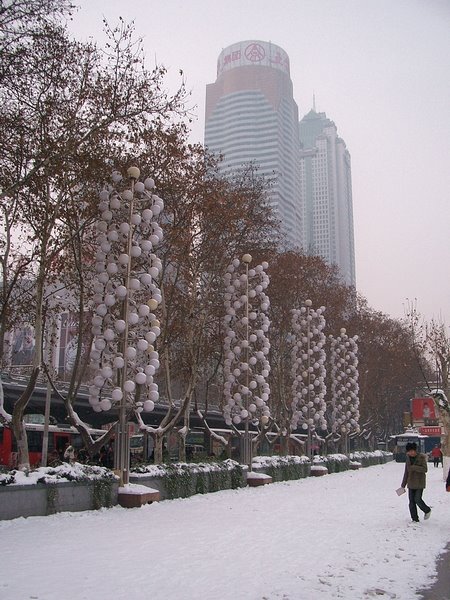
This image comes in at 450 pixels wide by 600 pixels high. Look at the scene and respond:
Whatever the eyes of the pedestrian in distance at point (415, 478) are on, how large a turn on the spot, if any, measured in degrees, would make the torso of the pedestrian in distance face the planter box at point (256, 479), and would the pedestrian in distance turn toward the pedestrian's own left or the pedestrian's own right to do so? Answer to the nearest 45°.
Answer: approximately 90° to the pedestrian's own right

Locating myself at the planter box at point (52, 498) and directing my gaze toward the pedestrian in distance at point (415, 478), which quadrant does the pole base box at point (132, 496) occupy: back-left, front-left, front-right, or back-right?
front-left

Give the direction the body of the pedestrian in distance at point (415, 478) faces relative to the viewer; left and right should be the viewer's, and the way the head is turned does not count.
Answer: facing the viewer and to the left of the viewer

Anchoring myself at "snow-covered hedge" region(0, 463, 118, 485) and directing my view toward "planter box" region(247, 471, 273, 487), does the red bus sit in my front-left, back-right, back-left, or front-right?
front-left

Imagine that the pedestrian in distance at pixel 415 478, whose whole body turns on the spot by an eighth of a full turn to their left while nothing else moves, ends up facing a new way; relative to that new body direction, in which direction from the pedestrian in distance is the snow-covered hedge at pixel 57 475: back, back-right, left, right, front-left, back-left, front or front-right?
right

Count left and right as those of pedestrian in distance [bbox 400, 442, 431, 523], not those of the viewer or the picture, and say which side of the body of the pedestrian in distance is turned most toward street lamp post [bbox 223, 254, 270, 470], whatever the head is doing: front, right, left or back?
right

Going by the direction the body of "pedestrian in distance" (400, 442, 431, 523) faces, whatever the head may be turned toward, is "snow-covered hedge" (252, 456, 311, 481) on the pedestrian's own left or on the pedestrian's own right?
on the pedestrian's own right

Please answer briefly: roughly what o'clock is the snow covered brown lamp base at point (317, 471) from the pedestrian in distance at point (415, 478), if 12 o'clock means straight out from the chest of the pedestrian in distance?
The snow covered brown lamp base is roughly at 4 o'clock from the pedestrian in distance.

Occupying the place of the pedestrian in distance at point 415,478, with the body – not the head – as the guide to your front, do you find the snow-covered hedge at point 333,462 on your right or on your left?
on your right

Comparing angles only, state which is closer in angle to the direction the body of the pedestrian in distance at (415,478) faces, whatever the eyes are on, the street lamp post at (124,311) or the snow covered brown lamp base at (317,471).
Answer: the street lamp post

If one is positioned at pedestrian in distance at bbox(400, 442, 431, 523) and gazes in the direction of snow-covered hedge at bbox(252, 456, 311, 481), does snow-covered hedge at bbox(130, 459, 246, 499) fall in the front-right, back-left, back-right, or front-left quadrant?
front-left

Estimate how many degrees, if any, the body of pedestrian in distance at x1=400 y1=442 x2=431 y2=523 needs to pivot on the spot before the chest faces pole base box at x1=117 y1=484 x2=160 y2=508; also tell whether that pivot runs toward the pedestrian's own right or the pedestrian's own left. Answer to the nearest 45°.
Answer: approximately 45° to the pedestrian's own right

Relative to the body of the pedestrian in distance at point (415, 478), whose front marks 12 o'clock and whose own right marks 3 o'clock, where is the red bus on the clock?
The red bus is roughly at 3 o'clock from the pedestrian in distance.

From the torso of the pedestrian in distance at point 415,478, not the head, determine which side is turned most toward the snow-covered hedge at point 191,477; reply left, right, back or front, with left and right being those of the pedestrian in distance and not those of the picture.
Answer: right
